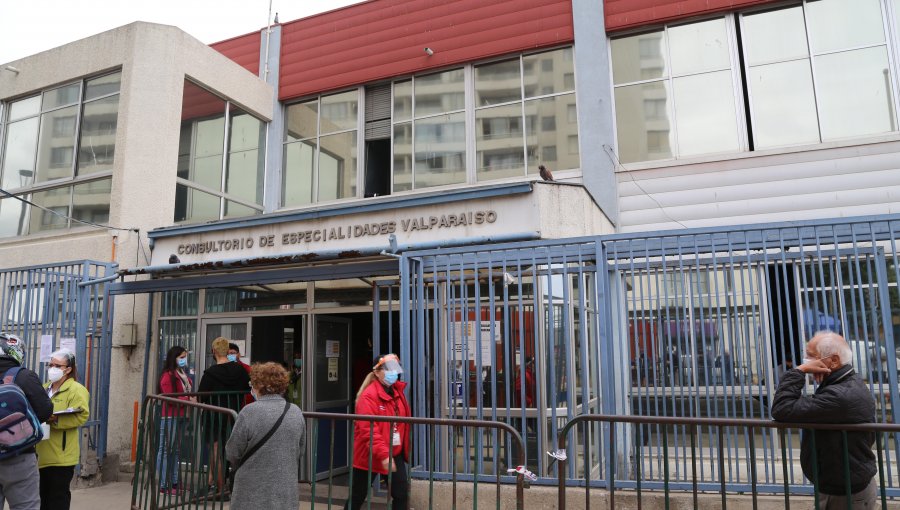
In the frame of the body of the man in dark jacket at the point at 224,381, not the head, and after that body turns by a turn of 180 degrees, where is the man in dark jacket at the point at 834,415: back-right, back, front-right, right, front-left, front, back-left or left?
front-left

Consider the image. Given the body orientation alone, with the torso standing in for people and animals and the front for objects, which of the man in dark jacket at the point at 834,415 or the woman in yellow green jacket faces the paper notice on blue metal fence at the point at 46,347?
the man in dark jacket

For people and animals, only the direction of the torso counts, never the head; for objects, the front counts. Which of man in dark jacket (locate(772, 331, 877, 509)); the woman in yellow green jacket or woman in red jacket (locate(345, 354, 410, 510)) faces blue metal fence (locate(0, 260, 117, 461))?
the man in dark jacket

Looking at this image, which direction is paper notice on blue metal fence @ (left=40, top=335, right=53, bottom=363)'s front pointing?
toward the camera

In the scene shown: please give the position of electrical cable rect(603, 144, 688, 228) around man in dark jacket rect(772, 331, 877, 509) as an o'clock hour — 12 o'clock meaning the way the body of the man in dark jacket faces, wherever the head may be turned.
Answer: The electrical cable is roughly at 2 o'clock from the man in dark jacket.

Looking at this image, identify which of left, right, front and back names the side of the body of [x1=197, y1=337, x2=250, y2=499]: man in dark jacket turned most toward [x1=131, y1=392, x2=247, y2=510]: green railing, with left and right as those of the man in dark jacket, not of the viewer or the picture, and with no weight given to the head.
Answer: back

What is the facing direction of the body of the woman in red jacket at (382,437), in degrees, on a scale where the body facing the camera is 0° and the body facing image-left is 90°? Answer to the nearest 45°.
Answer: approximately 315°

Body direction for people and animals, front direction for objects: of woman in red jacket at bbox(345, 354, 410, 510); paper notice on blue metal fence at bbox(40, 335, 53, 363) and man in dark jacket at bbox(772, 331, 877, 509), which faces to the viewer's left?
the man in dark jacket

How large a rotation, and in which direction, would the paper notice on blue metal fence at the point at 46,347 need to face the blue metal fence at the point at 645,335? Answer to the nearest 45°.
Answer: approximately 45° to its left

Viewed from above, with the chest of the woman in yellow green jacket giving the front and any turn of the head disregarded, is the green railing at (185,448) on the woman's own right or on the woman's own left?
on the woman's own left

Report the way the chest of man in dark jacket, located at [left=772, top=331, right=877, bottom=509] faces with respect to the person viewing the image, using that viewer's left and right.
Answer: facing to the left of the viewer

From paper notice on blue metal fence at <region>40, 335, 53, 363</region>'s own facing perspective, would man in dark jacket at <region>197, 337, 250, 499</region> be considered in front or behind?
in front

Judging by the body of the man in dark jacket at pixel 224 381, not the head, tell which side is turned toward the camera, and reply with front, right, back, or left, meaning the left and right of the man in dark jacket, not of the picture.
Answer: back
